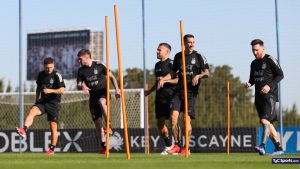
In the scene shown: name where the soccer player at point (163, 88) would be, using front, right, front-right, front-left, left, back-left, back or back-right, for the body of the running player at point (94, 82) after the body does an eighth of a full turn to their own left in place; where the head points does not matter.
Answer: left

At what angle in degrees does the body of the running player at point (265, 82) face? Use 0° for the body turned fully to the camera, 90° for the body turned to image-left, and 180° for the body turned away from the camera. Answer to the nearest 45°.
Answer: approximately 45°

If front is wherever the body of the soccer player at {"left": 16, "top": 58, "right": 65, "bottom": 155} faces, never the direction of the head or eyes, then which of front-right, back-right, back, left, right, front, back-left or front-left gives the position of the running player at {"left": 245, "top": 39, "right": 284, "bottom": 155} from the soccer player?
left

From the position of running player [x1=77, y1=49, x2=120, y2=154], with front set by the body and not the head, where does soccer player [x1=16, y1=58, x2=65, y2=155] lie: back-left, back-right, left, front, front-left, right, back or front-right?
right

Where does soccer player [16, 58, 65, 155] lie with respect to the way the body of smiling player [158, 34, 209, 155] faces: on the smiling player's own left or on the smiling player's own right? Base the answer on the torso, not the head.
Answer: on the smiling player's own right

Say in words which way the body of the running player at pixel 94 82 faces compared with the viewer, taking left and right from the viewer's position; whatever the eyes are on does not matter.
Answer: facing the viewer and to the left of the viewer

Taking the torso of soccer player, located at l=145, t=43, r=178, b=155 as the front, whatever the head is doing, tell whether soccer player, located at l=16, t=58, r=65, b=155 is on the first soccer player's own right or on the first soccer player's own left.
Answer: on the first soccer player's own right

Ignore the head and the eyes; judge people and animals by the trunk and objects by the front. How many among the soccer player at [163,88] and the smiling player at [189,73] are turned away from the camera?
0

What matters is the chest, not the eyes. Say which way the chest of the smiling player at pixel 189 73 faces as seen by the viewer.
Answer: toward the camera
